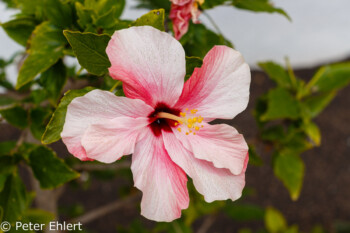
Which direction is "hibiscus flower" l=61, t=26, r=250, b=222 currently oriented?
toward the camera
